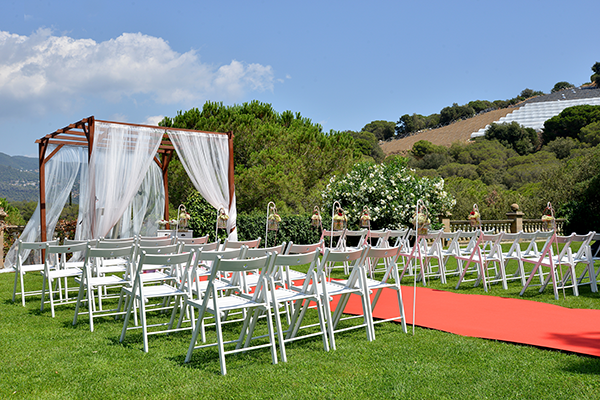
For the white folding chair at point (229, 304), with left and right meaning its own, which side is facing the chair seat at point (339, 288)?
right

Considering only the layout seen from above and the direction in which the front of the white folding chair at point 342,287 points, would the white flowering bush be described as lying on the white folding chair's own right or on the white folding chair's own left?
on the white folding chair's own right

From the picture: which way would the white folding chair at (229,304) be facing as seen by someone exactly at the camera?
facing away from the viewer and to the left of the viewer

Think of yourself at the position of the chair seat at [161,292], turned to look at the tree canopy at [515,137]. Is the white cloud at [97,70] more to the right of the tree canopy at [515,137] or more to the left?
left

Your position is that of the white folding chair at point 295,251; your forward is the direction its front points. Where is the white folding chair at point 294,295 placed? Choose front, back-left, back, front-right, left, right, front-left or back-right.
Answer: back-left

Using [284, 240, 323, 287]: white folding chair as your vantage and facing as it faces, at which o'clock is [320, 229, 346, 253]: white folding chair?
[320, 229, 346, 253]: white folding chair is roughly at 2 o'clock from [284, 240, 323, 287]: white folding chair.

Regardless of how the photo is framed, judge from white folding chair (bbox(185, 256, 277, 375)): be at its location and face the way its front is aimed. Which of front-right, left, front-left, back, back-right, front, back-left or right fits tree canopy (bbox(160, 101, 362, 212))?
front-right

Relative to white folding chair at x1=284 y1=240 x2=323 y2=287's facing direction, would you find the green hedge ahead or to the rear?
ahead

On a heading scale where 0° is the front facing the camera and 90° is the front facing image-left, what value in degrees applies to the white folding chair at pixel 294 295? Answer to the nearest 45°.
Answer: approximately 135°

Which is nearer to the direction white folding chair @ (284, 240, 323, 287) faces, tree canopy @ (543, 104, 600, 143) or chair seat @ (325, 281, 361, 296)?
the tree canopy

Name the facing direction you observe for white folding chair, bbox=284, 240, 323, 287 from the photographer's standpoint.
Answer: facing away from the viewer and to the left of the viewer

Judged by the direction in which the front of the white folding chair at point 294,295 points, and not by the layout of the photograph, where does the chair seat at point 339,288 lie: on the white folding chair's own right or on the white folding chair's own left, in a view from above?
on the white folding chair's own right

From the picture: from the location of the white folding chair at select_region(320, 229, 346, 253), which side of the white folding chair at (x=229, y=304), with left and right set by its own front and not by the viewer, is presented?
right

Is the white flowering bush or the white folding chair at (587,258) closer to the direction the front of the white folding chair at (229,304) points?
the white flowering bush

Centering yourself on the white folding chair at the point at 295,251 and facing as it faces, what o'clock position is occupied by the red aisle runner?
The red aisle runner is roughly at 5 o'clock from the white folding chair.
